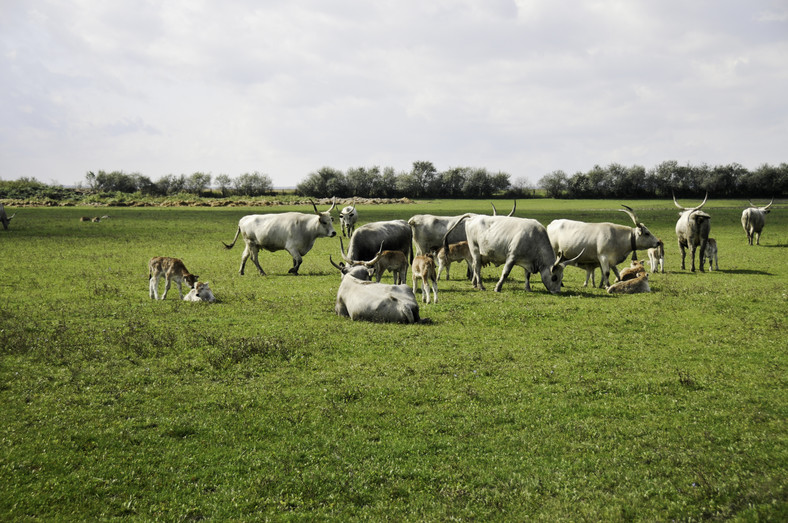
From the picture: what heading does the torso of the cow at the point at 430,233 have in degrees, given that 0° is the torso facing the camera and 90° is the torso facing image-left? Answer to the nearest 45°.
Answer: approximately 270°

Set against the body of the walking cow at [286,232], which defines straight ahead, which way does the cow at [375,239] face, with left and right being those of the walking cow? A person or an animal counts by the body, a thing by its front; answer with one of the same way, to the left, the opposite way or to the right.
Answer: the opposite way

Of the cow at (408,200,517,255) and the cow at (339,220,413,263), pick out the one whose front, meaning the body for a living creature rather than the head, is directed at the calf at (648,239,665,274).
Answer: the cow at (408,200,517,255)

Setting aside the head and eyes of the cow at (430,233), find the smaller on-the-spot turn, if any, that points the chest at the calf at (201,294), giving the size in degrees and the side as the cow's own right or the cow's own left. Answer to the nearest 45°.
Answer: approximately 135° to the cow's own right

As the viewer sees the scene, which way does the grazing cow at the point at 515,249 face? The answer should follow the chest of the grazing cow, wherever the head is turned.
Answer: to the viewer's right

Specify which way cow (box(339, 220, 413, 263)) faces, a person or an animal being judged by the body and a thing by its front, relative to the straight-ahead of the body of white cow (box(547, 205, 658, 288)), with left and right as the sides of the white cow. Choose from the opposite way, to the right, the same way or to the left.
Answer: the opposite way

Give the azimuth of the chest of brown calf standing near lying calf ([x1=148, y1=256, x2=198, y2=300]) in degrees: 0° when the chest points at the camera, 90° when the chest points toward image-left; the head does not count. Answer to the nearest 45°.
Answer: approximately 270°

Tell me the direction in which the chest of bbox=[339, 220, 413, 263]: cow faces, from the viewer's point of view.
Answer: to the viewer's left

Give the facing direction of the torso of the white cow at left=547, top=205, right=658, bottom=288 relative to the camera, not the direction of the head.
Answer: to the viewer's right

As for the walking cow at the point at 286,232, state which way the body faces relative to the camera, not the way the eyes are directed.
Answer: to the viewer's right

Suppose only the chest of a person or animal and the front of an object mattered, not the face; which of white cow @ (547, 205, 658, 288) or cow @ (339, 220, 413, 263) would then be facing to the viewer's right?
the white cow

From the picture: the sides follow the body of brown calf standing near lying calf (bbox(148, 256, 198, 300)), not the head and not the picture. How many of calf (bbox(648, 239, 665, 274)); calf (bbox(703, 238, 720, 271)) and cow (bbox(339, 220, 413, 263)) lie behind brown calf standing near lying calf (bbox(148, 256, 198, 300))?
0

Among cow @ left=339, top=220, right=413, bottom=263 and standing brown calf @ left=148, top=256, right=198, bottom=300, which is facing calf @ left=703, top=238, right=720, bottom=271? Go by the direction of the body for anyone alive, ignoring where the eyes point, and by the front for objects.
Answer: the standing brown calf

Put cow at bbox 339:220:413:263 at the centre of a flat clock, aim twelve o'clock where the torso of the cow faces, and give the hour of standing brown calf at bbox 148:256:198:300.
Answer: The standing brown calf is roughly at 11 o'clock from the cow.

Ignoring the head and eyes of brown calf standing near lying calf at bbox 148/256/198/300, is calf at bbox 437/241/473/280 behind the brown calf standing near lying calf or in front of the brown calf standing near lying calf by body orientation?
in front
